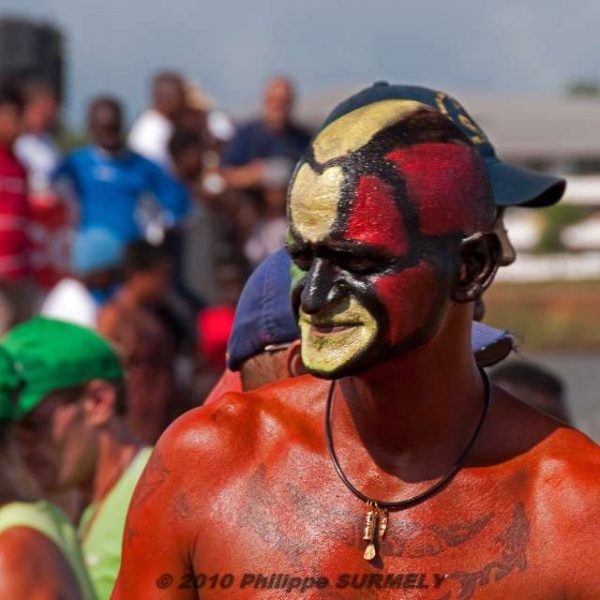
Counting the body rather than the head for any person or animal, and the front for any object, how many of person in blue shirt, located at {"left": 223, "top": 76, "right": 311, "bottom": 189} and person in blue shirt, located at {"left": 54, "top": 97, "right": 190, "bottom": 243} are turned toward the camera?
2

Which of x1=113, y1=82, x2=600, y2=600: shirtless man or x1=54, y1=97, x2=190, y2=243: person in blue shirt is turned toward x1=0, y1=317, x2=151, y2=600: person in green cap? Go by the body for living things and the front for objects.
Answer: the person in blue shirt

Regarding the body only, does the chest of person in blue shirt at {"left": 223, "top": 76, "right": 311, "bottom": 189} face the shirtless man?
yes

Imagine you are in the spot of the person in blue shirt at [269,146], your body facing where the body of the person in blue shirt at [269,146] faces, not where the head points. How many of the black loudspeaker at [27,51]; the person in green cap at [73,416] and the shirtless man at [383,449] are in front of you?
2

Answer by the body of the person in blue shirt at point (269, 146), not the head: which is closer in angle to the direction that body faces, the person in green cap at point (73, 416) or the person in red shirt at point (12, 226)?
the person in green cap
